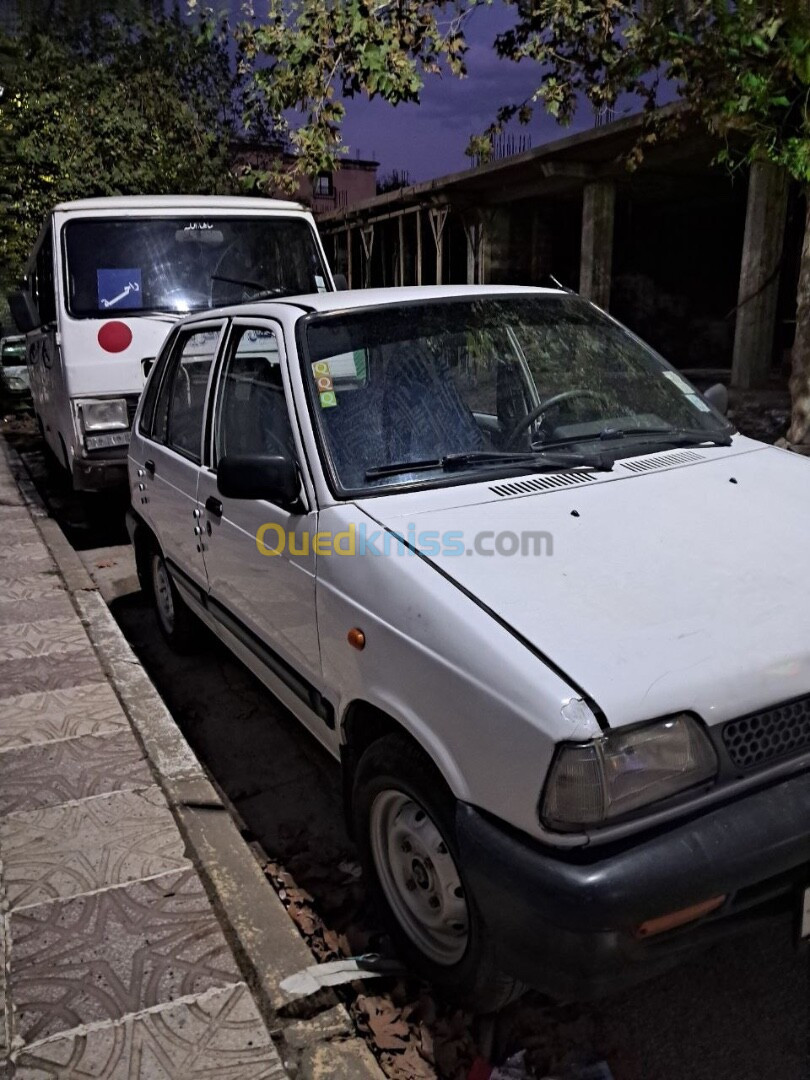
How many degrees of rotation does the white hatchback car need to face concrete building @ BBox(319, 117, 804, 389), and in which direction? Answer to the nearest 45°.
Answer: approximately 135° to its left

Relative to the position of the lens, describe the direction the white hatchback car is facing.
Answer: facing the viewer and to the right of the viewer

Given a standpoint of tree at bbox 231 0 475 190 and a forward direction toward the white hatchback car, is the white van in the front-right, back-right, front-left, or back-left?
front-right

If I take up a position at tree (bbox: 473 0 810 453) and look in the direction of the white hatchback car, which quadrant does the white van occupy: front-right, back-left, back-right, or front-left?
front-right

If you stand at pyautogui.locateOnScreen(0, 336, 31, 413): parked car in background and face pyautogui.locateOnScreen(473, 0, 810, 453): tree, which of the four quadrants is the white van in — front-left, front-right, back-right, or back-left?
front-right

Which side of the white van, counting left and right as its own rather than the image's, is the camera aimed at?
front

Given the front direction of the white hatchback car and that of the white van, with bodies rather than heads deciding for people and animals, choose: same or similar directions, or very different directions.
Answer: same or similar directions

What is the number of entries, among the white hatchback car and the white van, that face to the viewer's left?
0

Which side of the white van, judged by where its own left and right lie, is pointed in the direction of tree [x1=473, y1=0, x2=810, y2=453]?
left

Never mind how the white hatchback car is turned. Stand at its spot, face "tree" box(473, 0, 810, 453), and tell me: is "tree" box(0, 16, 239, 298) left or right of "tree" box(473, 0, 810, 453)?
left

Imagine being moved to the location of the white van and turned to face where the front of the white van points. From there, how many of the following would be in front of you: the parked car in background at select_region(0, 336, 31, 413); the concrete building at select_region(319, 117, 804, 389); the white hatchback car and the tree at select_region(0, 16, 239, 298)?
1

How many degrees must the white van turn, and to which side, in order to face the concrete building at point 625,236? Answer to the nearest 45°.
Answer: approximately 135° to its left

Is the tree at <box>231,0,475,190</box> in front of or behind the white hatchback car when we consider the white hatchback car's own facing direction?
behind
